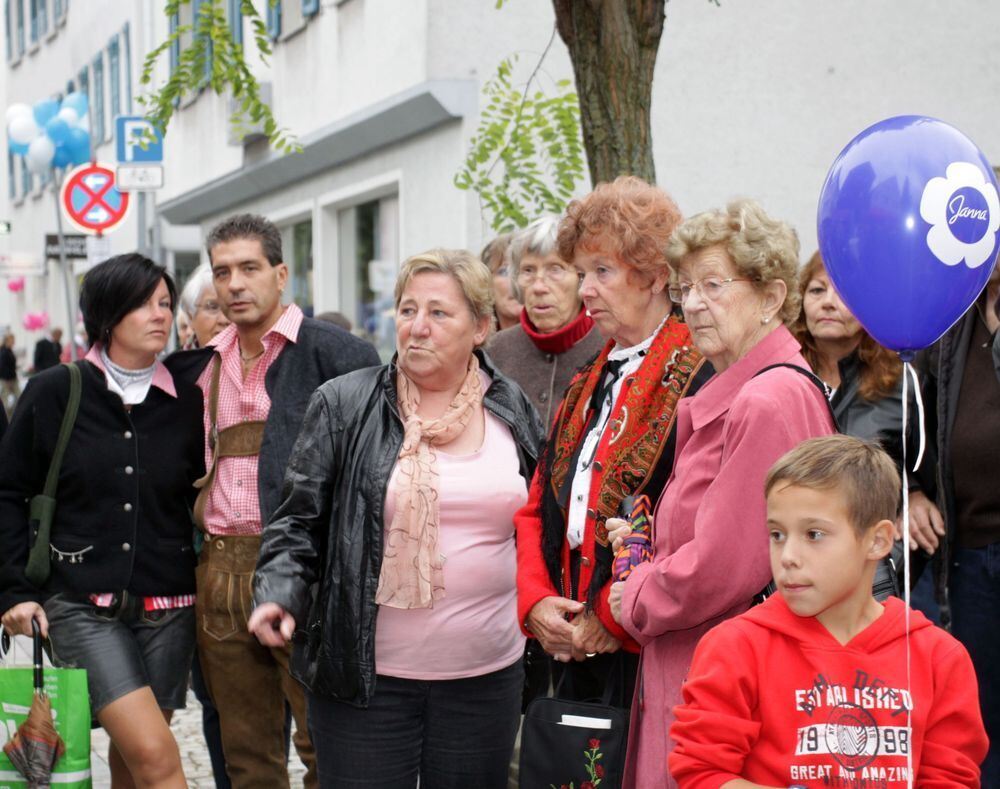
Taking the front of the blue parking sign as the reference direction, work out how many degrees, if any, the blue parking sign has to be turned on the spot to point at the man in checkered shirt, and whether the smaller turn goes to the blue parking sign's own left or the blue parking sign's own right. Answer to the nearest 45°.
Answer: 0° — it already faces them

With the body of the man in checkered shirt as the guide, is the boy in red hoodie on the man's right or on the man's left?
on the man's left

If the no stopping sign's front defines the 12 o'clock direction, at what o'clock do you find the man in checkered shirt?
The man in checkered shirt is roughly at 12 o'clock from the no stopping sign.

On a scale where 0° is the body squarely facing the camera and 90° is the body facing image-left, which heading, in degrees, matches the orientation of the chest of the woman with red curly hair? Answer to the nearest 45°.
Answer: approximately 45°

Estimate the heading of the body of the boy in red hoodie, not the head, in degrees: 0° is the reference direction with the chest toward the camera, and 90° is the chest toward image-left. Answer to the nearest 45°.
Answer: approximately 0°

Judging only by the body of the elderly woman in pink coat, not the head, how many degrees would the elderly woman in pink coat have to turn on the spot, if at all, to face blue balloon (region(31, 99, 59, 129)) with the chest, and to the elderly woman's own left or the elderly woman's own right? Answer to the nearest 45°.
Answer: approximately 90° to the elderly woman's own right

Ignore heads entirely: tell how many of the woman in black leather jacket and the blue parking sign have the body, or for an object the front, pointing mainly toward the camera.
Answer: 2

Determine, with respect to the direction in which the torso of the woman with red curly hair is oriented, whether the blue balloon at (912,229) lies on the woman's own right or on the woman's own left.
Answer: on the woman's own left

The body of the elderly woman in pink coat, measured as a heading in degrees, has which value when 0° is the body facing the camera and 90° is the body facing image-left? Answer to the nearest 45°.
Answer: approximately 45°
